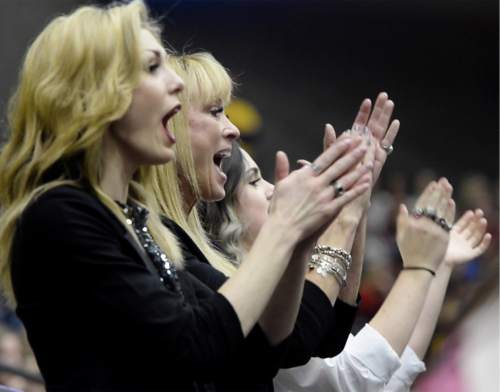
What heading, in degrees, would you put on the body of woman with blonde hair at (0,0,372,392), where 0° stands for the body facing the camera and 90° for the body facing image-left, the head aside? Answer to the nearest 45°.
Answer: approximately 270°

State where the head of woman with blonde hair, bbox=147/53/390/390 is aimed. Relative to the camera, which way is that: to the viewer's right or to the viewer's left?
to the viewer's right

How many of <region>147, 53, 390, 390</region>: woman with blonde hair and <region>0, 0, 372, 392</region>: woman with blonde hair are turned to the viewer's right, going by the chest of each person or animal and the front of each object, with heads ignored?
2

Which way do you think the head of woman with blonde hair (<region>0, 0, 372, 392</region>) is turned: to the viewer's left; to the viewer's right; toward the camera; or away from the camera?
to the viewer's right

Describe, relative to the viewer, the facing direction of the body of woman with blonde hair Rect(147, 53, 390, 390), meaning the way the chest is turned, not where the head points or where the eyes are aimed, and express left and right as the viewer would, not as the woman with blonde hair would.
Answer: facing to the right of the viewer
